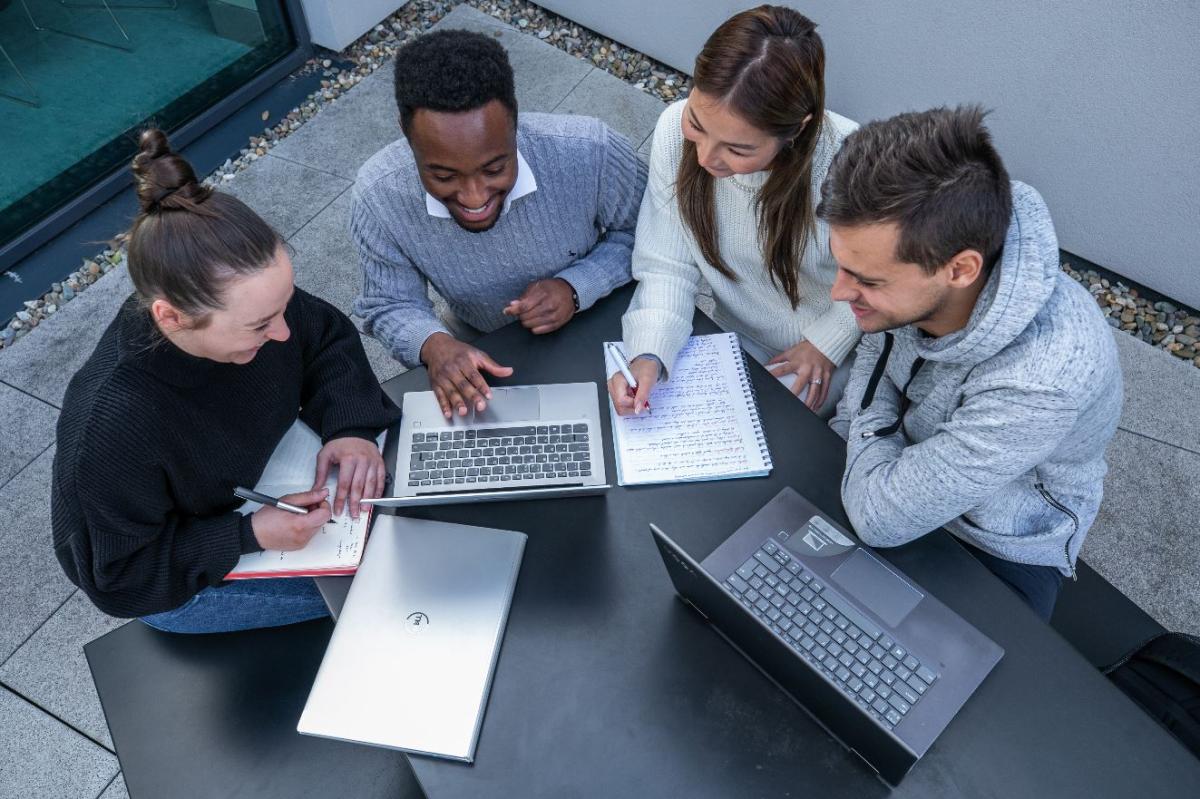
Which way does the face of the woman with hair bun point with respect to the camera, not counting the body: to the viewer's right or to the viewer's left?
to the viewer's right

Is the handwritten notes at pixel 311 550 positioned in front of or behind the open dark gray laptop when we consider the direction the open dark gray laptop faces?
behind

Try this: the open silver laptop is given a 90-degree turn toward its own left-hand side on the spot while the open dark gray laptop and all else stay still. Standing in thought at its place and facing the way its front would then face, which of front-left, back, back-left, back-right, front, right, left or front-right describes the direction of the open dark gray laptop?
back-left

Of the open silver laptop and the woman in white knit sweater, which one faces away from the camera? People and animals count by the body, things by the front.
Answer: the open silver laptop

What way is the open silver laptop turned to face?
away from the camera

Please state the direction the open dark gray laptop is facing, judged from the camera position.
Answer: facing away from the viewer and to the right of the viewer

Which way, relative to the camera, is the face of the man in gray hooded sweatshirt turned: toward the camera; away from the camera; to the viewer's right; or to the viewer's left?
to the viewer's left

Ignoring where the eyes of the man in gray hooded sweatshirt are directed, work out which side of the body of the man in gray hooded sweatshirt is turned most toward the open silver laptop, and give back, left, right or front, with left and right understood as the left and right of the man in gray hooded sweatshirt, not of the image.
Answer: front

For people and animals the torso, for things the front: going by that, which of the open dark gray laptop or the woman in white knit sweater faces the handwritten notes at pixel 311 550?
the woman in white knit sweater

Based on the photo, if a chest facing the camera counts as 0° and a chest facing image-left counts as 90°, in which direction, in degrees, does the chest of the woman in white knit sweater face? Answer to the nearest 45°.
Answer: approximately 45°
